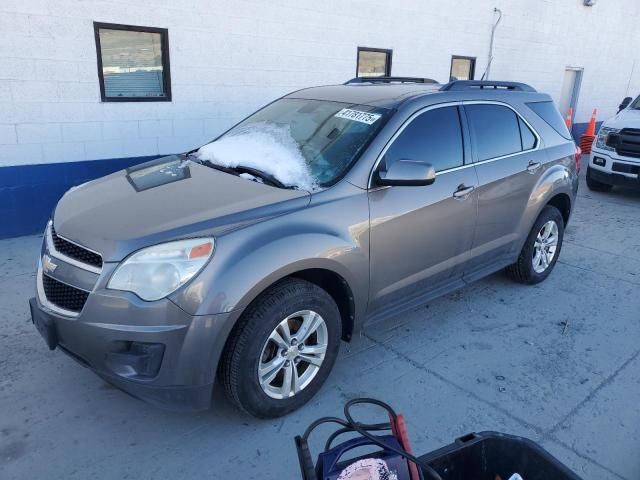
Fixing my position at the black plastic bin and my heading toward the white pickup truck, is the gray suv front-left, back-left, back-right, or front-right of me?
front-left

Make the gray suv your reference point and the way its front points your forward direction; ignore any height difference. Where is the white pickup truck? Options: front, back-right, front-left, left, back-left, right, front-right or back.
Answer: back

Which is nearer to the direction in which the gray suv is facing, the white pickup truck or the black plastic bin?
the black plastic bin

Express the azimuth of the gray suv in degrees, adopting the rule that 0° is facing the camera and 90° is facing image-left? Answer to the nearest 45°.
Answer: approximately 45°

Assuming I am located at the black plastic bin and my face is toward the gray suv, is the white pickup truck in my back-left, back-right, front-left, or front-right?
front-right

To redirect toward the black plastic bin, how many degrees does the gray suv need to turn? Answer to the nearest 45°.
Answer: approximately 90° to its left
